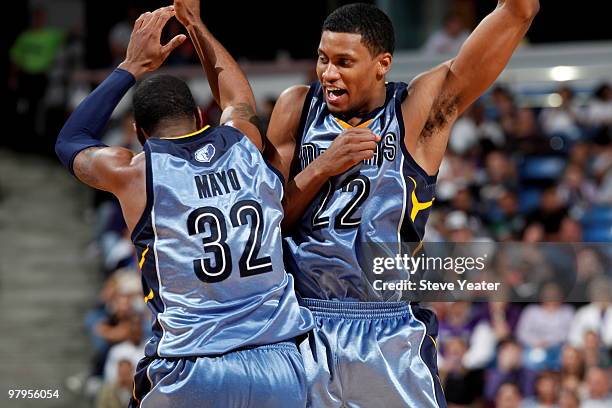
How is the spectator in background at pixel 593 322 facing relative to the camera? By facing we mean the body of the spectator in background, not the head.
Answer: toward the camera

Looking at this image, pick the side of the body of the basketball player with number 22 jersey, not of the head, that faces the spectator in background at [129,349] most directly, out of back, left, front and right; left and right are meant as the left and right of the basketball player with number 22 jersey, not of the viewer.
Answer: back

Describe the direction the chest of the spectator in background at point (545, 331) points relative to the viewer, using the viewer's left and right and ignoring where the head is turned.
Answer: facing the viewer

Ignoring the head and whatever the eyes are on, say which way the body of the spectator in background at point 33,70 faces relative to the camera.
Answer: toward the camera

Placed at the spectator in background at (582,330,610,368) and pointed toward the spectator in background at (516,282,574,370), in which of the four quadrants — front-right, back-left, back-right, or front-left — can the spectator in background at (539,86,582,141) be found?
front-right

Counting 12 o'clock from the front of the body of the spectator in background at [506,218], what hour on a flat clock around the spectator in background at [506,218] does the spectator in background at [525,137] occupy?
the spectator in background at [525,137] is roughly at 6 o'clock from the spectator in background at [506,218].

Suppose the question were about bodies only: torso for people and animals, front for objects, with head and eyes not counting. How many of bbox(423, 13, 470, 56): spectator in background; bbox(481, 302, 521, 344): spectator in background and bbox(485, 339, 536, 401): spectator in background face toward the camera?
3

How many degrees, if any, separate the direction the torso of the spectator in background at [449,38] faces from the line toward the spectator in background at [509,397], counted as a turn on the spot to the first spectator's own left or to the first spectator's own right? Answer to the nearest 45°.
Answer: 0° — they already face them

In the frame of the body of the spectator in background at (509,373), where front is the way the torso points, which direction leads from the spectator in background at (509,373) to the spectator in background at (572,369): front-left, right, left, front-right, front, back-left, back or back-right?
left

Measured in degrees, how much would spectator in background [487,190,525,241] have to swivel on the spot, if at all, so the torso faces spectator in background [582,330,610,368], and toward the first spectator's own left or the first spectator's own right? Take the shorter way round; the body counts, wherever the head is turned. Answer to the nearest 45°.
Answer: approximately 45° to the first spectator's own left

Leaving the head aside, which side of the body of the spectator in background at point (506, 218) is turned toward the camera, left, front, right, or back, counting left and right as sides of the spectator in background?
front

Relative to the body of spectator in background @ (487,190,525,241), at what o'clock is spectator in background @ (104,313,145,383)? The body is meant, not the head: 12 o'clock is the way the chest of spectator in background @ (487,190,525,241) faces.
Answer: spectator in background @ (104,313,145,383) is roughly at 2 o'clock from spectator in background @ (487,190,525,241).
